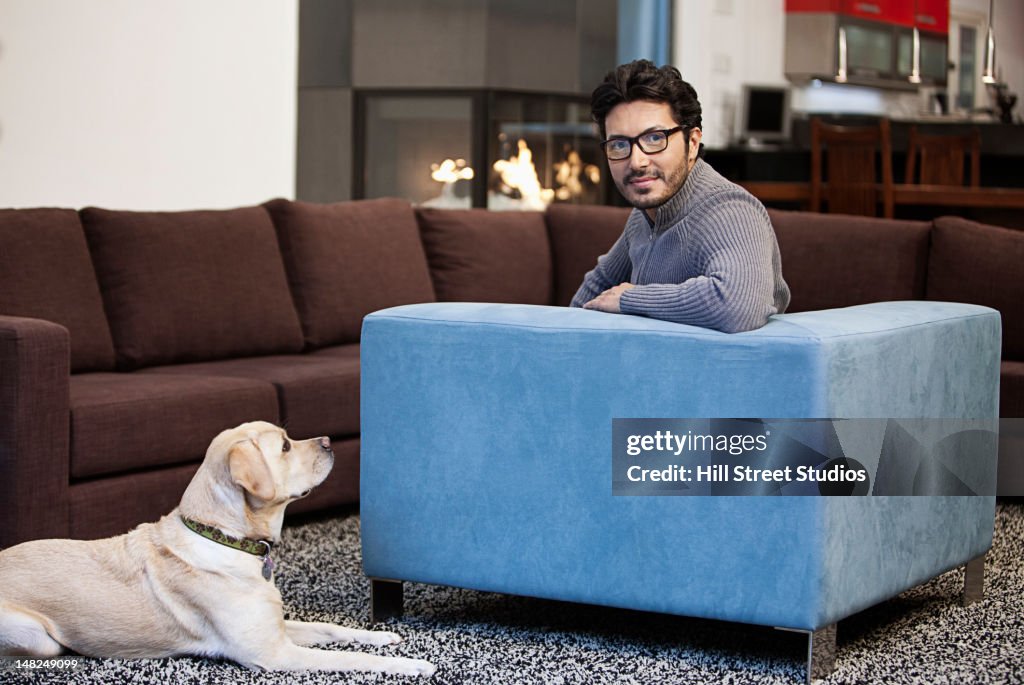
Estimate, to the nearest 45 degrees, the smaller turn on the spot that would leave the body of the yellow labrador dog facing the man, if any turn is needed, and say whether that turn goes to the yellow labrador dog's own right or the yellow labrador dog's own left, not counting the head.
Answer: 0° — it already faces them

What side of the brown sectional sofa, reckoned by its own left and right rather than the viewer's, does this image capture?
front

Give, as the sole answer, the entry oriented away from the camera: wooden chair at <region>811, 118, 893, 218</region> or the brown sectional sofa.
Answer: the wooden chair

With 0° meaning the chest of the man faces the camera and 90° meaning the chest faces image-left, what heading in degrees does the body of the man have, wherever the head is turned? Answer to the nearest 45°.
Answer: approximately 45°

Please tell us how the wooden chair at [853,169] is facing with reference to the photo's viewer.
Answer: facing away from the viewer

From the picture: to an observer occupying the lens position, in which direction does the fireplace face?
facing the viewer

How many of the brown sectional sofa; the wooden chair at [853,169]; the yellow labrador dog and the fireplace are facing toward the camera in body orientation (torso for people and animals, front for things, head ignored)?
2

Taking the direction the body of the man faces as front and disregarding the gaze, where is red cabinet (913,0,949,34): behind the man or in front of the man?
behind

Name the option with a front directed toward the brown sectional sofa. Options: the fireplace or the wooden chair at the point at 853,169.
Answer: the fireplace

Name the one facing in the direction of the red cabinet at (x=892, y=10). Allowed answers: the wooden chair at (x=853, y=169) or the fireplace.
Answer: the wooden chair

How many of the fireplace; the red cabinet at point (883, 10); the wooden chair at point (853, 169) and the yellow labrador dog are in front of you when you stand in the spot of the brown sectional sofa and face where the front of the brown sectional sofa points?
1

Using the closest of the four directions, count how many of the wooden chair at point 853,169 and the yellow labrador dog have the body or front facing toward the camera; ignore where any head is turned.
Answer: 0

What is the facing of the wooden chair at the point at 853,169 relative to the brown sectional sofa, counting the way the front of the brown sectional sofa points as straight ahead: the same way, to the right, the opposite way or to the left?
the opposite way

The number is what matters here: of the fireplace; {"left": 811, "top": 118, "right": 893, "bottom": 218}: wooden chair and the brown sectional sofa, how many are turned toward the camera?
2

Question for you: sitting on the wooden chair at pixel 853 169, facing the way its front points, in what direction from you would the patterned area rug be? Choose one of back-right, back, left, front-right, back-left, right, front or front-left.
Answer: back

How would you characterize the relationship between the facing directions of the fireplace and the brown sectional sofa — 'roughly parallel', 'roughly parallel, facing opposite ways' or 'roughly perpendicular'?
roughly parallel
